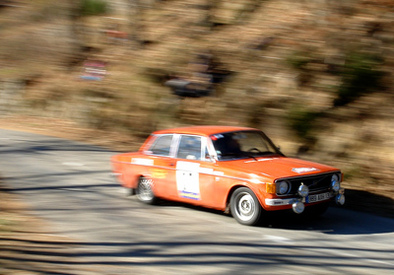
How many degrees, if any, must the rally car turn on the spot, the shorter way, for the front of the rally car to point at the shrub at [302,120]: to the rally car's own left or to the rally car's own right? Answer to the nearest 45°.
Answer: approximately 135° to the rally car's own left

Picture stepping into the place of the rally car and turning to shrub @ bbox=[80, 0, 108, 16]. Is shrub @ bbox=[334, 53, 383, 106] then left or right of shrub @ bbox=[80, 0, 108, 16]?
right

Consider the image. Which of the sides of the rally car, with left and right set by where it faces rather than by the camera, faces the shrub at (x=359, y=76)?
left

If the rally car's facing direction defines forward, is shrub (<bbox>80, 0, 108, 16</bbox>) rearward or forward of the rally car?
rearward

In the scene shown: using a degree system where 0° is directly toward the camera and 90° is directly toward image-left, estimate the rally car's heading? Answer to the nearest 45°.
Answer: approximately 315°
